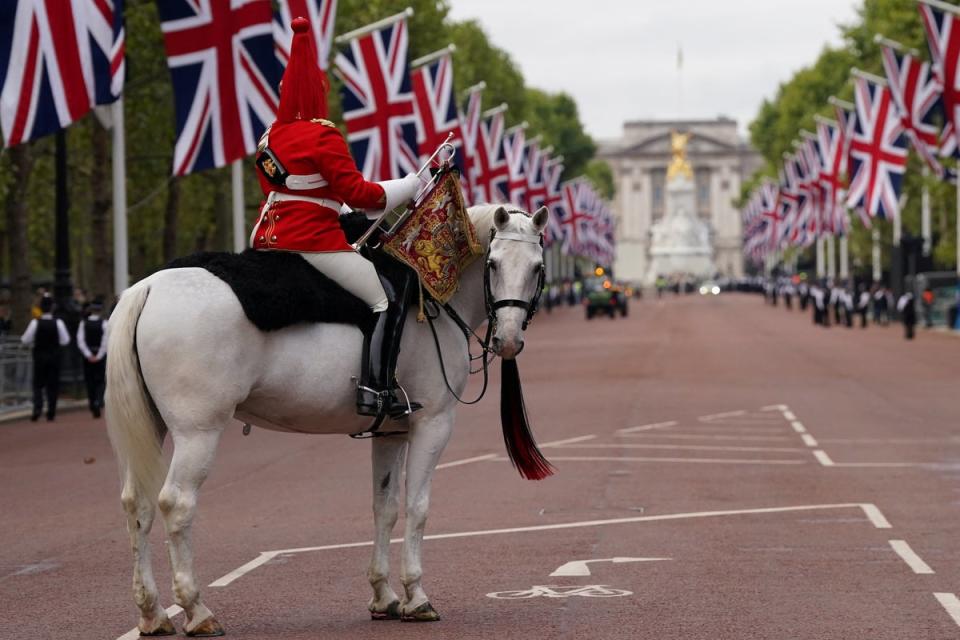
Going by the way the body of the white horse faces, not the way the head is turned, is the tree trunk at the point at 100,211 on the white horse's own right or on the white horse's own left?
on the white horse's own left

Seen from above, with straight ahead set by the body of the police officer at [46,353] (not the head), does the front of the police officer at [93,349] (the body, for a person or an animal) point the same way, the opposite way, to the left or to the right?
the same way

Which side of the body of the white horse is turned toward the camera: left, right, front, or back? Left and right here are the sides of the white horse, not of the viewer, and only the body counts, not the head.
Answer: right

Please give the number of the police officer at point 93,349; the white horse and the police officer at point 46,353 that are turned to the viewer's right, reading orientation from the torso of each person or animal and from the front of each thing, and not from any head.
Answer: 1

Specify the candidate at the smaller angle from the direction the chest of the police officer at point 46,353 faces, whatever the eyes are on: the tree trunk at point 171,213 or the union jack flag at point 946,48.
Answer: the tree trunk

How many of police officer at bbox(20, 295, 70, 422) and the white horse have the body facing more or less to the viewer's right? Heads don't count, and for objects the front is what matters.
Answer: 1

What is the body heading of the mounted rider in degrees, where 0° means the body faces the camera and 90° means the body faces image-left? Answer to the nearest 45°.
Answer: approximately 225°
